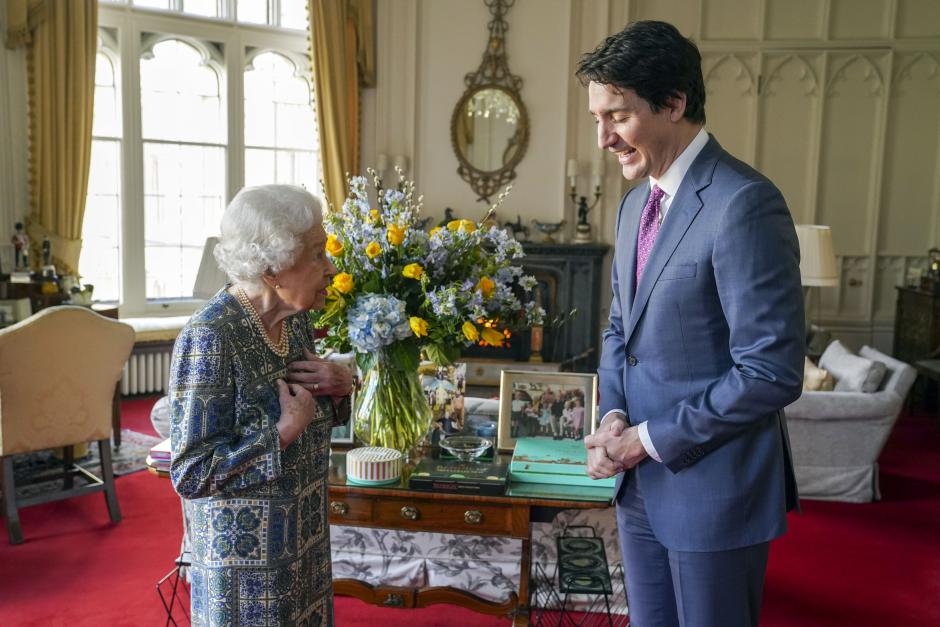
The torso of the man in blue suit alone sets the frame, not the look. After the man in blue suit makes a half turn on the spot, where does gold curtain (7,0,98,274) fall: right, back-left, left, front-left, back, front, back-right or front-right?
left

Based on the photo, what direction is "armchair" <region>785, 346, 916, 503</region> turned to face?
to the viewer's left

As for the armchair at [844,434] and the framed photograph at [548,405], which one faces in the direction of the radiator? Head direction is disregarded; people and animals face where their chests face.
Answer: the armchair

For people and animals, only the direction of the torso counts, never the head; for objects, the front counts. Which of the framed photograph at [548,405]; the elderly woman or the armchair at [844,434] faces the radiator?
the armchair

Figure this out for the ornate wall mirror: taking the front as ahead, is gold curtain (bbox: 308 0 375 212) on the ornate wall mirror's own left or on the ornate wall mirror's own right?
on the ornate wall mirror's own right

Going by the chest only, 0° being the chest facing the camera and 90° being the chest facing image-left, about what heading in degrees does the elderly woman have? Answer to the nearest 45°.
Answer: approximately 315°

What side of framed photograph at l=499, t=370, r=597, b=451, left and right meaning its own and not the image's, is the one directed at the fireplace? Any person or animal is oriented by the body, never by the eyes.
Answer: back

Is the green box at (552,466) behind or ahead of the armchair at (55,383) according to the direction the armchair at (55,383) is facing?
behind

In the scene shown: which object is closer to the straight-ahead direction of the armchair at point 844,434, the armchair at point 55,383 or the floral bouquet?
the armchair
